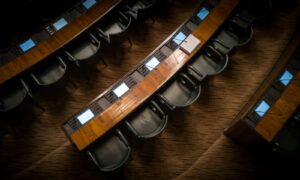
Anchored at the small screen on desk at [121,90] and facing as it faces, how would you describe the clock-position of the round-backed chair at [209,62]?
The round-backed chair is roughly at 10 o'clock from the small screen on desk.

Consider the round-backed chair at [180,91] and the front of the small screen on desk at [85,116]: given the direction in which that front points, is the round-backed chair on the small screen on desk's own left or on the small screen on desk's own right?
on the small screen on desk's own left

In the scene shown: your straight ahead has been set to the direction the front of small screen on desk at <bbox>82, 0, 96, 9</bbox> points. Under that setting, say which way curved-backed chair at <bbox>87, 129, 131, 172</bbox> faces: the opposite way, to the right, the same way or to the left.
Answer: the opposite way

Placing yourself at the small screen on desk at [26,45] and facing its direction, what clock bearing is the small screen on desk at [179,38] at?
the small screen on desk at [179,38] is roughly at 11 o'clock from the small screen on desk at [26,45].

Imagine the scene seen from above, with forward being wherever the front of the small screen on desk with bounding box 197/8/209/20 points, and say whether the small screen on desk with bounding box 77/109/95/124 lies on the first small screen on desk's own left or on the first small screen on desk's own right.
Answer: on the first small screen on desk's own right

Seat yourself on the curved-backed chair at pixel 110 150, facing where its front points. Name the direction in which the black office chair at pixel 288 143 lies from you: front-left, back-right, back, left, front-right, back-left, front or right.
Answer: back-right

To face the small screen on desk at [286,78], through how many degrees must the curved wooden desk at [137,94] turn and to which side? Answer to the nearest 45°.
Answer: approximately 45° to its left
